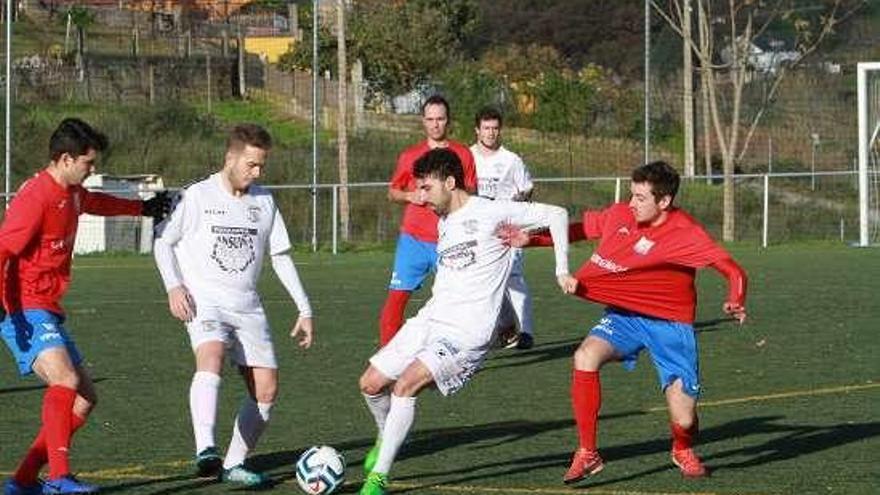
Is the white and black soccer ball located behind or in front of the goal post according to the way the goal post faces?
in front

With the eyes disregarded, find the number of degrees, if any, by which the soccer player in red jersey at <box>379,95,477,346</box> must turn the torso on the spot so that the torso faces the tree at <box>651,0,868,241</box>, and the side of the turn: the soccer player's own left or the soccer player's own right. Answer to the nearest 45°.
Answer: approximately 180°

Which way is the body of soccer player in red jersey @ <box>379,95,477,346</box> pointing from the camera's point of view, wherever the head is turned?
toward the camera

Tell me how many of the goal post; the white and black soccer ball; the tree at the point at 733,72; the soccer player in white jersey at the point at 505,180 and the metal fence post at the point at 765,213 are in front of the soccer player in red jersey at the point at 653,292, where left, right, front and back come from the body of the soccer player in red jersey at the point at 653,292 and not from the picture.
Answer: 1

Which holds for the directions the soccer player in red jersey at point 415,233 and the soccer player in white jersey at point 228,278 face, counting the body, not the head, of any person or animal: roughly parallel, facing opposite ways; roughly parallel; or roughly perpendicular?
roughly parallel

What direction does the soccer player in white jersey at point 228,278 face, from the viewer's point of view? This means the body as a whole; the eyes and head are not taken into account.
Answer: toward the camera

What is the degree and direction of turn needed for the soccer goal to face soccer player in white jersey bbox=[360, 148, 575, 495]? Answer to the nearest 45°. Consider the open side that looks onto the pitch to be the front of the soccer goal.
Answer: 0° — it already faces them

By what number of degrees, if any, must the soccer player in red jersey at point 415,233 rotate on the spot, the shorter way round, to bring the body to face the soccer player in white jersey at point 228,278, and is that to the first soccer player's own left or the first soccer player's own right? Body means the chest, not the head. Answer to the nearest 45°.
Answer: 0° — they already face them

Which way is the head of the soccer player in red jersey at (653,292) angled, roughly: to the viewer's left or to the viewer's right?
to the viewer's left

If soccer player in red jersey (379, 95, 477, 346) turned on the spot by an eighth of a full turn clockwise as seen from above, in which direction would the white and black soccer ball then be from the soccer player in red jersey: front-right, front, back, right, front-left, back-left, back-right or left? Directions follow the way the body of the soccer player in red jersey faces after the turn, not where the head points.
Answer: front-left

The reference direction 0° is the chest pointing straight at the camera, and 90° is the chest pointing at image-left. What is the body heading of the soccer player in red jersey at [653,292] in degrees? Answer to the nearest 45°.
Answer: approximately 45°

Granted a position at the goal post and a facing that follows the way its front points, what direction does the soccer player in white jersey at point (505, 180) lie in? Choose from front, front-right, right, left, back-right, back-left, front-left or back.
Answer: front

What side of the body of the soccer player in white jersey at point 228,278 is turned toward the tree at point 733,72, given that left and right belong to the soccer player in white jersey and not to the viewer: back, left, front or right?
back
